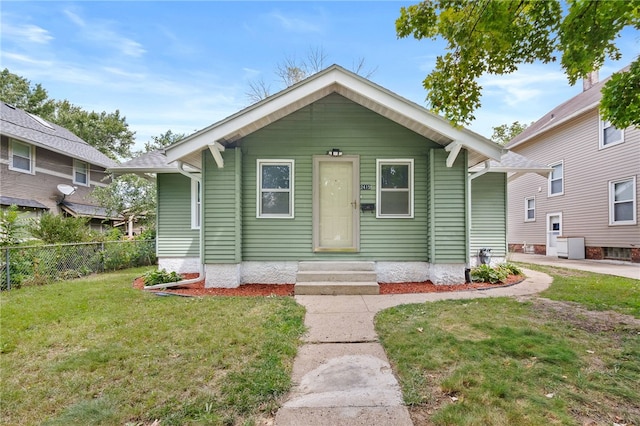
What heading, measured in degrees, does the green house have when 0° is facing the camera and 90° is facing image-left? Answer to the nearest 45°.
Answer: approximately 0°

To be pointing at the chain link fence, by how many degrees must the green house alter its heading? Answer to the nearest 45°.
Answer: approximately 90° to its right

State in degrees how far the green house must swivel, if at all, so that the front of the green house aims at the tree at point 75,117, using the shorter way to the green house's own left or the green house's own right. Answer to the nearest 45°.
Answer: approximately 135° to the green house's own right
